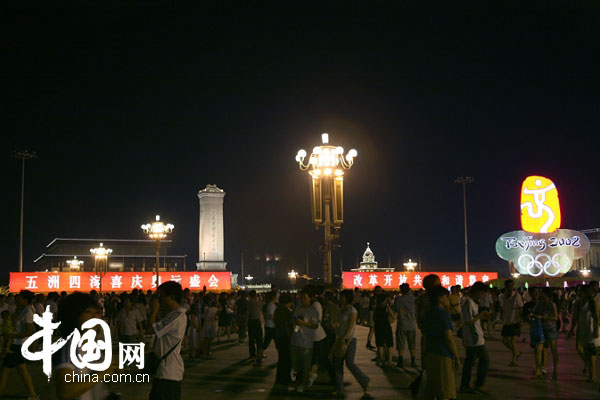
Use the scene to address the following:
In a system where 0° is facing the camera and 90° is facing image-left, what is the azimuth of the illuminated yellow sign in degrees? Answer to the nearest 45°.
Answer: approximately 0°

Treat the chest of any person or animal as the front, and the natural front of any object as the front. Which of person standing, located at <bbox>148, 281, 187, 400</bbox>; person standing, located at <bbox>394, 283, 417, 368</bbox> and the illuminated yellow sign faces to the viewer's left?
person standing, located at <bbox>148, 281, 187, 400</bbox>

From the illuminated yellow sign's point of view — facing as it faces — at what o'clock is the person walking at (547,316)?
The person walking is roughly at 12 o'clock from the illuminated yellow sign.

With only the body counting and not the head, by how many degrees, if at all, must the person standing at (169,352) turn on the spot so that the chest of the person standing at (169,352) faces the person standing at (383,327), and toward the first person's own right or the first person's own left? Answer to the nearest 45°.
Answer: approximately 135° to the first person's own right

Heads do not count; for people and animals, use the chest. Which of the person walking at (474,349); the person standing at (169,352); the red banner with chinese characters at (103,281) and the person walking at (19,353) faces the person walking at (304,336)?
the red banner with chinese characters

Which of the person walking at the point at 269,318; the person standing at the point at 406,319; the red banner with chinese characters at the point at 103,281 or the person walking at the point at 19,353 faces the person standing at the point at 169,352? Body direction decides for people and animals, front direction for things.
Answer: the red banner with chinese characters

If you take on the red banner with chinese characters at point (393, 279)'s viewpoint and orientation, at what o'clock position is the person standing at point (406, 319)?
The person standing is roughly at 12 o'clock from the red banner with chinese characters.

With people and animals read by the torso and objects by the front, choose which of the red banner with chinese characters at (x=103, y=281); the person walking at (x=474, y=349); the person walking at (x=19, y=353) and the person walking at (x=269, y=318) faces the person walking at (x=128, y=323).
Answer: the red banner with chinese characters

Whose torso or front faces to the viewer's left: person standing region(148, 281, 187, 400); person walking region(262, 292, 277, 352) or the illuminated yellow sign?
person standing region(148, 281, 187, 400)

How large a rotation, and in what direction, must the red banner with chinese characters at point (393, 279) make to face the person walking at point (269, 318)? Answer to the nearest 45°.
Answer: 0° — it already faces them
